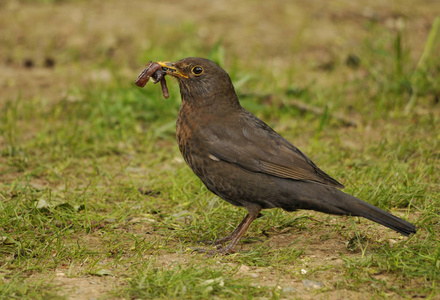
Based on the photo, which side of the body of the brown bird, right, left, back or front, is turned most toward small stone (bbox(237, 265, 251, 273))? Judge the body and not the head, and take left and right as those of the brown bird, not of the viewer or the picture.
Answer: left

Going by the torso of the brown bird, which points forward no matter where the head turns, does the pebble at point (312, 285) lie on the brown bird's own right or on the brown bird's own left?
on the brown bird's own left

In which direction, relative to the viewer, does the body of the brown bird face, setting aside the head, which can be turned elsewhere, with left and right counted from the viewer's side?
facing to the left of the viewer

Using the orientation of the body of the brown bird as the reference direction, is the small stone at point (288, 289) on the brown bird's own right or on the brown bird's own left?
on the brown bird's own left
